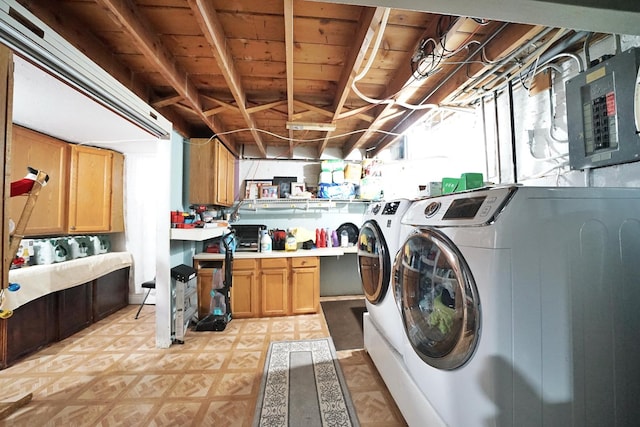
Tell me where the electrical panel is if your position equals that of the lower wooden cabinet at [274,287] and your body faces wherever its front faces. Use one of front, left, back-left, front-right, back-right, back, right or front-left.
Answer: front-left

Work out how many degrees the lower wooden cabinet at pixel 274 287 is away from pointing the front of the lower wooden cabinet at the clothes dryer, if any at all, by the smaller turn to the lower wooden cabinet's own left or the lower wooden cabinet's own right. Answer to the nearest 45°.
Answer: approximately 45° to the lower wooden cabinet's own left

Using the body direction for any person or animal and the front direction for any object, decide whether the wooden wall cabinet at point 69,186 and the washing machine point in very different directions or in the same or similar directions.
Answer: very different directions

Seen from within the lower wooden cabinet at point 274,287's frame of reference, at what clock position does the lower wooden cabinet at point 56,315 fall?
the lower wooden cabinet at point 56,315 is roughly at 3 o'clock from the lower wooden cabinet at point 274,287.

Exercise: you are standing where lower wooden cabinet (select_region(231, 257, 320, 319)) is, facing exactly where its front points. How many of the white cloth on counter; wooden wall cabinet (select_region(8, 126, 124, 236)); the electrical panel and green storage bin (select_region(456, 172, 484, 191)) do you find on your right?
2

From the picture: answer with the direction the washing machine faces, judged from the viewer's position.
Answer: facing the viewer and to the left of the viewer

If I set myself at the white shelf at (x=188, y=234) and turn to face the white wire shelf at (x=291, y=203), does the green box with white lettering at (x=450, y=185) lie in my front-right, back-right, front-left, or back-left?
front-right

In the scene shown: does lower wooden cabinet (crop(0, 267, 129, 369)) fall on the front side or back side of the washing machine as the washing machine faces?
on the front side

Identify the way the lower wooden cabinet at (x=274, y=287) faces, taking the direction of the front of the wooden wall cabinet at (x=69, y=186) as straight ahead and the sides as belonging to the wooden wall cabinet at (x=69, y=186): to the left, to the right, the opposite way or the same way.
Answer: to the right

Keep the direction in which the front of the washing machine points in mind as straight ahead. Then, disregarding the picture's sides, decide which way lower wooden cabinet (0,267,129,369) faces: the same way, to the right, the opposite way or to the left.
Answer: the opposite way

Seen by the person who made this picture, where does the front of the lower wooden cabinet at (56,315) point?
facing the viewer and to the right of the viewer

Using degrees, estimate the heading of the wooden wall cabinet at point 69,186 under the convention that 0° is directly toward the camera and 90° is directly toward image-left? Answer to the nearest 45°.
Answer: approximately 315°

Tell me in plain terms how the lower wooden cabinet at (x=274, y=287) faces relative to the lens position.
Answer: facing the viewer

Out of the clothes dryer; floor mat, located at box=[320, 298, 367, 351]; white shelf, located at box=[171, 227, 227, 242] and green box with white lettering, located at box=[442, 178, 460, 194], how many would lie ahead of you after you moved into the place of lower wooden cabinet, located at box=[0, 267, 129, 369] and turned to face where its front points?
4

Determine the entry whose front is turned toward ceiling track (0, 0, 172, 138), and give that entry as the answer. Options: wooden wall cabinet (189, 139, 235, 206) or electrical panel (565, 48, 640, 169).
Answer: the electrical panel
